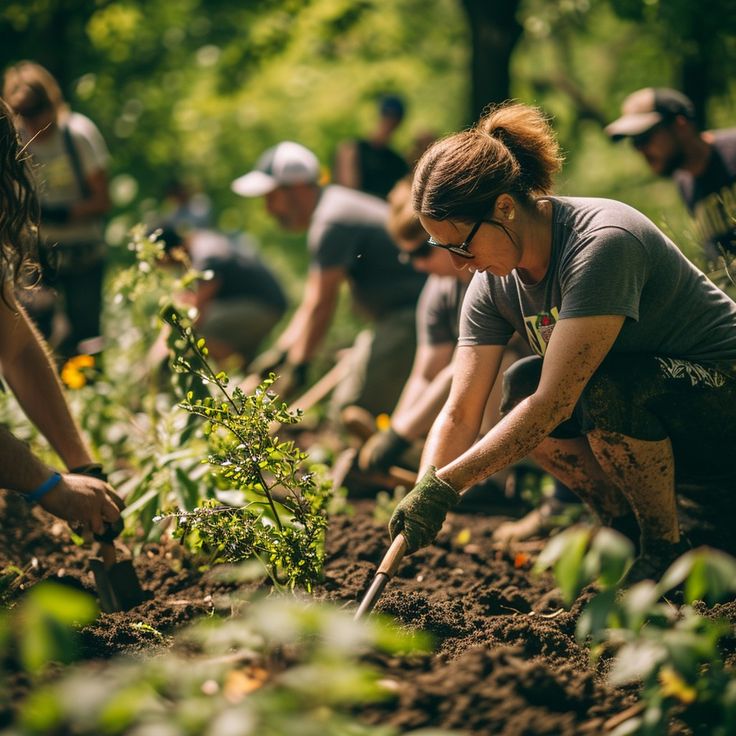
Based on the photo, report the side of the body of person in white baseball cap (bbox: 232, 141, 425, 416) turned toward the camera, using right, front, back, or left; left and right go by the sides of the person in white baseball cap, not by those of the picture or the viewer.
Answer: left

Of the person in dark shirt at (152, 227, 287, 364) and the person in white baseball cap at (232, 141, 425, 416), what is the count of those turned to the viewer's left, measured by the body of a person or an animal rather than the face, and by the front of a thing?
2

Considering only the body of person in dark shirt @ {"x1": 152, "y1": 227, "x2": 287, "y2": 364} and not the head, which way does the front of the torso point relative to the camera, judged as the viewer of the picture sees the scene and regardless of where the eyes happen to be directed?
to the viewer's left

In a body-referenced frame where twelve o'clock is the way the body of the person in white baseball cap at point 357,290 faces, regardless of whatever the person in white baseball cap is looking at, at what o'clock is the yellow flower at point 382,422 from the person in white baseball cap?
The yellow flower is roughly at 9 o'clock from the person in white baseball cap.

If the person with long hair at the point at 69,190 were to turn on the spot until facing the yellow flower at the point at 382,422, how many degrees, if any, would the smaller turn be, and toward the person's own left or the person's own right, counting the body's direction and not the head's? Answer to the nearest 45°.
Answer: approximately 90° to the person's own left

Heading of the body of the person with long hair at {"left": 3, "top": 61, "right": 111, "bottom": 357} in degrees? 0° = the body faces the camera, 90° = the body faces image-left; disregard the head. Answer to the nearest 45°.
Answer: approximately 45°

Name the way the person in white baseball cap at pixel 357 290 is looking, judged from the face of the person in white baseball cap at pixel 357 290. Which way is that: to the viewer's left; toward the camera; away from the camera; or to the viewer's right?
to the viewer's left

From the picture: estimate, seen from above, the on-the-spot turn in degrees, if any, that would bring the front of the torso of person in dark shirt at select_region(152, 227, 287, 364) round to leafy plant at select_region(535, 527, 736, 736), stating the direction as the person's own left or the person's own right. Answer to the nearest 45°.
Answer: approximately 90° to the person's own left

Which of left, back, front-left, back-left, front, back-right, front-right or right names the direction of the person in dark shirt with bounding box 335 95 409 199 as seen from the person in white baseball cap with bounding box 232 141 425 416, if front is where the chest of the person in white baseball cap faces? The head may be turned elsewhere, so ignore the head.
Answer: right
